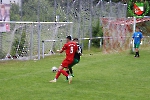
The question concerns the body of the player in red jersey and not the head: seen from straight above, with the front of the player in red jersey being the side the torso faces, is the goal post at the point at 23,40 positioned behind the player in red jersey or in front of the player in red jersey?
in front

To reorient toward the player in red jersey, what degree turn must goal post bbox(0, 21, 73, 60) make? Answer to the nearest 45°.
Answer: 0° — it already faces them

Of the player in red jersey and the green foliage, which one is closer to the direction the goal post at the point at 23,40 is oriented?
the player in red jersey
